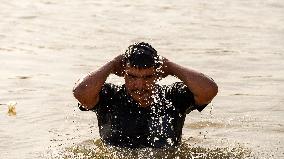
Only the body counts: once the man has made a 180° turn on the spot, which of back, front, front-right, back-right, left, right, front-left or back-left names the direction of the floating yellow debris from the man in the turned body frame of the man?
front-left

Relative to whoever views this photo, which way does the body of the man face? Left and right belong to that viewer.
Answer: facing the viewer
